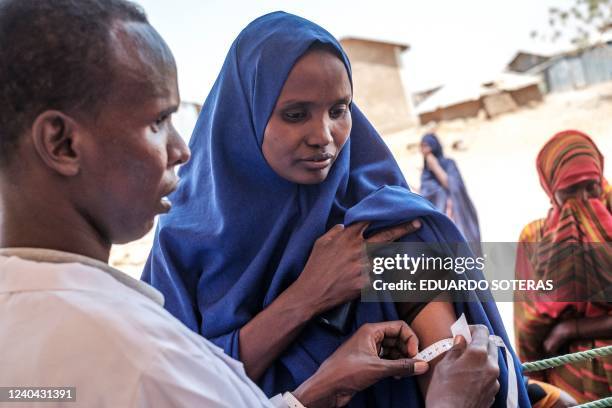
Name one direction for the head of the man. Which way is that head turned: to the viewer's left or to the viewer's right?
to the viewer's right

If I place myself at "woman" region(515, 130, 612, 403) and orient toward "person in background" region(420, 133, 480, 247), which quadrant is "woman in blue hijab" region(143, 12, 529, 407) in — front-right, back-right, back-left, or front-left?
back-left

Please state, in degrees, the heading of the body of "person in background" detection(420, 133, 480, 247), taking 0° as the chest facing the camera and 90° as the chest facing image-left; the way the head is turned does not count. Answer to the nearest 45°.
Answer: approximately 90°

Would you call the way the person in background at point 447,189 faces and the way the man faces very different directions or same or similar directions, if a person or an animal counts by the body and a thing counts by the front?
very different directions

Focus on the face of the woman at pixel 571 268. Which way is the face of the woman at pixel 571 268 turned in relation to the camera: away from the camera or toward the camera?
toward the camera

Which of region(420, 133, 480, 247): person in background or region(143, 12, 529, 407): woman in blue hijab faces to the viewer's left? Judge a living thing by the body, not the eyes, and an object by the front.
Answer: the person in background

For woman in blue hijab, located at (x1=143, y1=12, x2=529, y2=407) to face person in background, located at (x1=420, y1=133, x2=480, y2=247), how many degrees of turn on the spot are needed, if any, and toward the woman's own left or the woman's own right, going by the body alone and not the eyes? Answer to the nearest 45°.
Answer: approximately 135° to the woman's own left

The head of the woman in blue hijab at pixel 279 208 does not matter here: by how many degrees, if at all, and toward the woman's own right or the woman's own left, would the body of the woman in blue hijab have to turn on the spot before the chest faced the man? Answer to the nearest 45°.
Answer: approximately 45° to the woman's own right

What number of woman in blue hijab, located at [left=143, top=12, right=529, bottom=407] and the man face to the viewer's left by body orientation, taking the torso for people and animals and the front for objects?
0

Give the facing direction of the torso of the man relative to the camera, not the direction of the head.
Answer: to the viewer's right
